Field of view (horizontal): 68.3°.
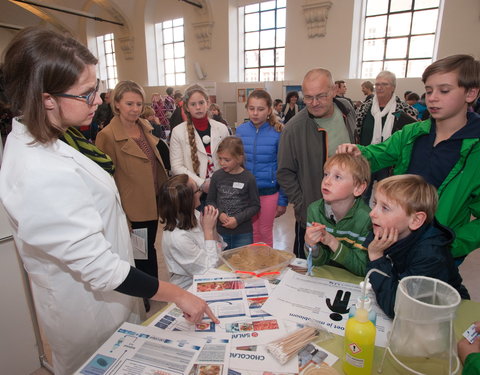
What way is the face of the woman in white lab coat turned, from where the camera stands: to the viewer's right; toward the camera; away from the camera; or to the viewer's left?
to the viewer's right

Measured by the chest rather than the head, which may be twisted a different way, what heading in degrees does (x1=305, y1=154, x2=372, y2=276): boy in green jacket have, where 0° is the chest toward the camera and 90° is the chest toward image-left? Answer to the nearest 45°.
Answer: approximately 45°

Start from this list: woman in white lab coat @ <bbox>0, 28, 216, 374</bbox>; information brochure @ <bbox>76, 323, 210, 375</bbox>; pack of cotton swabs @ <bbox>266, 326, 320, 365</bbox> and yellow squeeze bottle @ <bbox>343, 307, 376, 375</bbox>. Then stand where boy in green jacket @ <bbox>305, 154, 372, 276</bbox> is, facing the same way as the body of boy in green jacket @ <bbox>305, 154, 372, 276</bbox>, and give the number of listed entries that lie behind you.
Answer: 0

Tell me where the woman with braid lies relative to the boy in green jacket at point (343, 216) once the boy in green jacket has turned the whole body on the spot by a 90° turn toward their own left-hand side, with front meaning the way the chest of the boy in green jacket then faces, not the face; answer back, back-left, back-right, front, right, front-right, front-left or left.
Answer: back

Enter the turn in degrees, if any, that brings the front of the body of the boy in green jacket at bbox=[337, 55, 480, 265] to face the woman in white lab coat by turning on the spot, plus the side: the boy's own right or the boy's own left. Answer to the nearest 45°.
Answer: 0° — they already face them

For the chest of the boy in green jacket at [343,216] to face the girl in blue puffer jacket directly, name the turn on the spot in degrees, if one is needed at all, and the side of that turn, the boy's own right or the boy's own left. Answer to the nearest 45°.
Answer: approximately 90° to the boy's own right

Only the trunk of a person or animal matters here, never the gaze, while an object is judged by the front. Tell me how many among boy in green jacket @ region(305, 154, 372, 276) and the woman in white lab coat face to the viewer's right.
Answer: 1

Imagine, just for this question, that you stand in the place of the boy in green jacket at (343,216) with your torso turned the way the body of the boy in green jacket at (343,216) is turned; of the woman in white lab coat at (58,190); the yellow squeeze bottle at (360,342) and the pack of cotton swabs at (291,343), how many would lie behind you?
0

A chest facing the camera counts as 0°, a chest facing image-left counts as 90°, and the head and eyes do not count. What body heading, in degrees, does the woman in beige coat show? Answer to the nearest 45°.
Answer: approximately 315°

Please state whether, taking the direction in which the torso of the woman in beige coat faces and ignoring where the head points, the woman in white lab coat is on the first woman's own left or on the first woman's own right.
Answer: on the first woman's own right

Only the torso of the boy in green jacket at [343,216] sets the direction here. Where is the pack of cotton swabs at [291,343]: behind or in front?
in front

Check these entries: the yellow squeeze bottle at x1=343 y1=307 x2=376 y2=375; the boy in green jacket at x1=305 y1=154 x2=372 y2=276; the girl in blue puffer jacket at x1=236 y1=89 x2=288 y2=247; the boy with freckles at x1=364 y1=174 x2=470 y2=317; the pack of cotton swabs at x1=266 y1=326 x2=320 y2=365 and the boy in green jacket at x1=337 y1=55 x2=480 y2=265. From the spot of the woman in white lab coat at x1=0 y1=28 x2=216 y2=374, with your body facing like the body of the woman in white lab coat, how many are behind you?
0

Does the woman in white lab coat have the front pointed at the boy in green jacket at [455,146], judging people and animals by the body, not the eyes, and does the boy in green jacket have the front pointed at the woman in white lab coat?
yes

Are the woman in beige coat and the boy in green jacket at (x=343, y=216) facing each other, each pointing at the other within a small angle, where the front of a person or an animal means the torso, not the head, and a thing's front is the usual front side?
no

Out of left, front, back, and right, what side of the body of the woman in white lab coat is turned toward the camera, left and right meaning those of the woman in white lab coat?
right

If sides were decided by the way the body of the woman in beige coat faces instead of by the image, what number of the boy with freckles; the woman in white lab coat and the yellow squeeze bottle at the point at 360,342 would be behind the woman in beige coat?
0

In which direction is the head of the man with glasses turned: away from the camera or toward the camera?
toward the camera

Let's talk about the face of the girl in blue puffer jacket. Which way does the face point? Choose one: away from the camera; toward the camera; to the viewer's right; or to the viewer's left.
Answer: toward the camera
